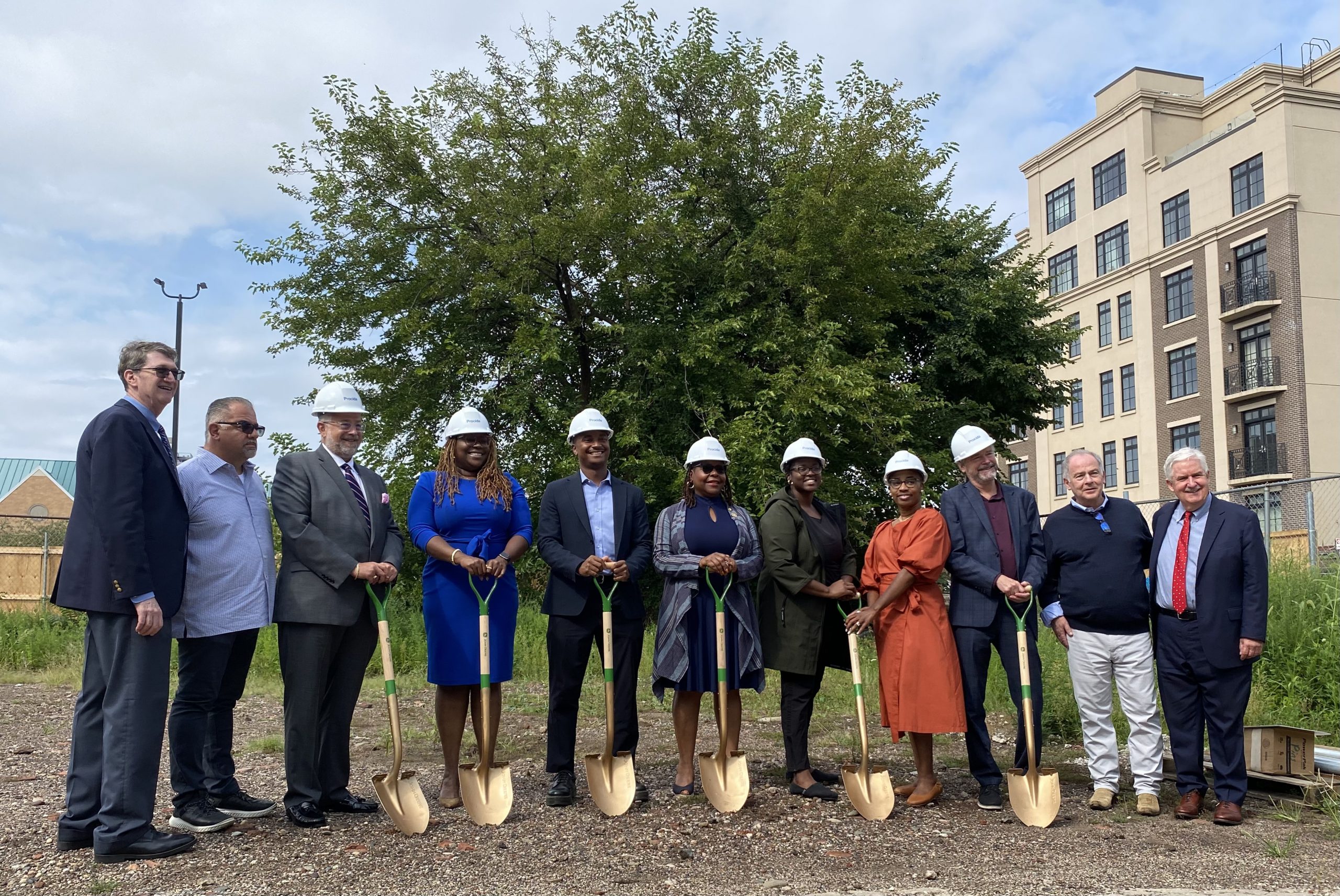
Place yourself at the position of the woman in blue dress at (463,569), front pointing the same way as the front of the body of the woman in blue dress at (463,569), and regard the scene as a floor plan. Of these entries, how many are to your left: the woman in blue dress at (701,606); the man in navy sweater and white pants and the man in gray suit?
2

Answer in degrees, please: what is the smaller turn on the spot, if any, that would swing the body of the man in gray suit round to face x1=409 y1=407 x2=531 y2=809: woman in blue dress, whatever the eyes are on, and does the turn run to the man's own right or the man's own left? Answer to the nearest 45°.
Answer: approximately 45° to the man's own left

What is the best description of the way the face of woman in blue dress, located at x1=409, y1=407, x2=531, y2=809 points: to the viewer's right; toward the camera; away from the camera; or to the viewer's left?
toward the camera

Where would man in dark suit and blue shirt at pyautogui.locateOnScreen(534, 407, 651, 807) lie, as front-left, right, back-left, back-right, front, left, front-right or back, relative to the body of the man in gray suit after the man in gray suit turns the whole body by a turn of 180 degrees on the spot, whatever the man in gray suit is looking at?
back-right

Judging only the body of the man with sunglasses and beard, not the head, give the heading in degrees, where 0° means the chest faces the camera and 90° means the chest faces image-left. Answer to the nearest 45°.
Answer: approximately 315°

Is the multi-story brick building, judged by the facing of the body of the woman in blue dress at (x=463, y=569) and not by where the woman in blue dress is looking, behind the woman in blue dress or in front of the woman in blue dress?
behind

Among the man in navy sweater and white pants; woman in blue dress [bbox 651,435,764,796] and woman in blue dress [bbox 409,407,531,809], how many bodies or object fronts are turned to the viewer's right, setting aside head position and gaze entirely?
0

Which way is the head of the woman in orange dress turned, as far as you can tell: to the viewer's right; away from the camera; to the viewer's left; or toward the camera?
toward the camera

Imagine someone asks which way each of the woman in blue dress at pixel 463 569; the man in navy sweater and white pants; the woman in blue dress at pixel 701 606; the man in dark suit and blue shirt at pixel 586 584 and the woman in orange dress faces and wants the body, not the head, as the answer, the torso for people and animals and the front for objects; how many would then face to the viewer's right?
0

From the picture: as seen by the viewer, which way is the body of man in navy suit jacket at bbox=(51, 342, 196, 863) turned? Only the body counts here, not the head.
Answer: to the viewer's right

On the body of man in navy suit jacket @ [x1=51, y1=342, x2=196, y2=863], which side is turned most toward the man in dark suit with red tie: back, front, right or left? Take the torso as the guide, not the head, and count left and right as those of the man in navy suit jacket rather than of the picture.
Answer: front

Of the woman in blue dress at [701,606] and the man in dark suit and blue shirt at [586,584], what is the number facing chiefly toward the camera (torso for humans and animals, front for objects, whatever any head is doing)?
2

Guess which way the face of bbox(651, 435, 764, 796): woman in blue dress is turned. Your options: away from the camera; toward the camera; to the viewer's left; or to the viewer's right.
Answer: toward the camera

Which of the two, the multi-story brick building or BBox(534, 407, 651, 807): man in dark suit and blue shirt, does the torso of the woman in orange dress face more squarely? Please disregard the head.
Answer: the man in dark suit and blue shirt

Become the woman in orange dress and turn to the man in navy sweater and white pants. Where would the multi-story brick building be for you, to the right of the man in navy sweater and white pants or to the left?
left

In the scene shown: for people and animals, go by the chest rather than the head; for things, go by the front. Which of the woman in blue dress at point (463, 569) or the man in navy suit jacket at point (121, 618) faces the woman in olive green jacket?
the man in navy suit jacket
